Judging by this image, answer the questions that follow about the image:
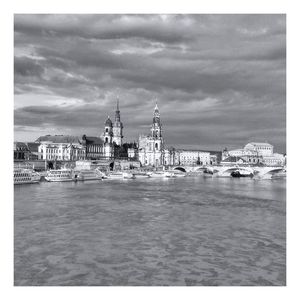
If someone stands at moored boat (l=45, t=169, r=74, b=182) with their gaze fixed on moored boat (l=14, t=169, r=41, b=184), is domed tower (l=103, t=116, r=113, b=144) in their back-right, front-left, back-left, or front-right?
back-right

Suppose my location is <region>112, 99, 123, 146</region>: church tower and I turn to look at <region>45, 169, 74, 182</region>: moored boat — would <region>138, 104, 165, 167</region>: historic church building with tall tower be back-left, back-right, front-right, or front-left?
front-left
